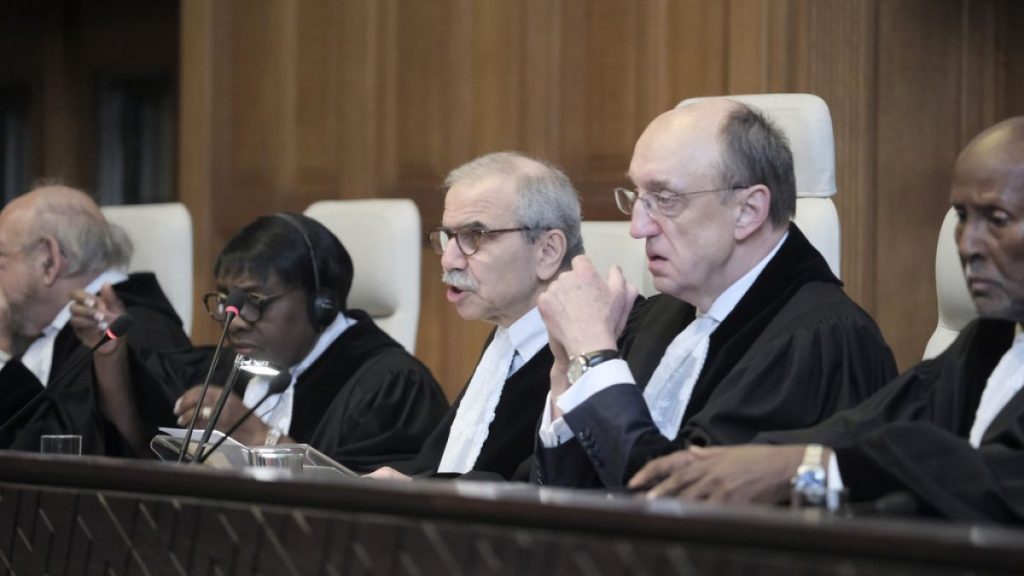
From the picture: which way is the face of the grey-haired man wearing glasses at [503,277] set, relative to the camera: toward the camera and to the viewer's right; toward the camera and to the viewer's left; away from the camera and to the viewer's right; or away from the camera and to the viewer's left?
toward the camera and to the viewer's left

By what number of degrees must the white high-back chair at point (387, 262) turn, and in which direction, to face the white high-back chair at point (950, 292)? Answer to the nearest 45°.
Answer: approximately 90° to its left

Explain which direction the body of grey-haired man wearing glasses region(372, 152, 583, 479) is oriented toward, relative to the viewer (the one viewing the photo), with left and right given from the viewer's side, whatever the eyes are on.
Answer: facing the viewer and to the left of the viewer

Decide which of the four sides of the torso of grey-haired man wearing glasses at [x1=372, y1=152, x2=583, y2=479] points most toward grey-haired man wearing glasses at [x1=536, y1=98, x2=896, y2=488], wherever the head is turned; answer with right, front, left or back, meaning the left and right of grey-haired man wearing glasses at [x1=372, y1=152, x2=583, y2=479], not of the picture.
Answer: left

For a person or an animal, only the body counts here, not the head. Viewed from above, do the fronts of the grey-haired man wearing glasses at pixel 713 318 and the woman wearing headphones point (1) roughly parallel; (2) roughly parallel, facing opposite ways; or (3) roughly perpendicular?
roughly parallel

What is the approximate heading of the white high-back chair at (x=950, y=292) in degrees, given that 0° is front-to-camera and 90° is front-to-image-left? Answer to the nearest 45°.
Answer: approximately 45°

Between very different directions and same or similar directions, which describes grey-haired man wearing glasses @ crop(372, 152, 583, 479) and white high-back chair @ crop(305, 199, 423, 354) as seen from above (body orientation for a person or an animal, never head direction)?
same or similar directions

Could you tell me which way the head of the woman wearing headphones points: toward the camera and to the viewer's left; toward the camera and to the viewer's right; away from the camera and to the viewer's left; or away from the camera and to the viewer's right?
toward the camera and to the viewer's left

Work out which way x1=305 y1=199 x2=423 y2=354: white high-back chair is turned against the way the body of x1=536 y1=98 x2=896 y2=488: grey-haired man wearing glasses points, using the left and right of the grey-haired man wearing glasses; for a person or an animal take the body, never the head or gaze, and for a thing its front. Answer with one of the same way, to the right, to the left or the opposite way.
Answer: the same way

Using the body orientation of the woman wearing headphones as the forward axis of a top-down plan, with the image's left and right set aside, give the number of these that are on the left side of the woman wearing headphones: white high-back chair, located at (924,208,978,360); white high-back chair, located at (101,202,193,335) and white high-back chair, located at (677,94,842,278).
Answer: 2

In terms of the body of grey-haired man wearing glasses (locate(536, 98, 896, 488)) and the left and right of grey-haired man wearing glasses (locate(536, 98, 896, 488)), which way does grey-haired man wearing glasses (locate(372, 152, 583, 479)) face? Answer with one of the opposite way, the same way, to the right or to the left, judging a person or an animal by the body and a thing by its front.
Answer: the same way

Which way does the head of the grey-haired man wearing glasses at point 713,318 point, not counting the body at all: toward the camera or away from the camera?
toward the camera

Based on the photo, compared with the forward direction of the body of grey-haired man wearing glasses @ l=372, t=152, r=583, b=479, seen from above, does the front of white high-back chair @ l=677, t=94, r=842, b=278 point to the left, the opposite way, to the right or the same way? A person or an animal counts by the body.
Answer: the same way

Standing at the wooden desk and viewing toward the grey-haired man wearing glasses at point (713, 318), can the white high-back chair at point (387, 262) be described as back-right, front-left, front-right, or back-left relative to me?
front-left

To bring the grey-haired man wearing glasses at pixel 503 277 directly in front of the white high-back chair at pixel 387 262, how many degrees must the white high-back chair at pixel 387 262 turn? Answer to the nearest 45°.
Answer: approximately 45° to its left

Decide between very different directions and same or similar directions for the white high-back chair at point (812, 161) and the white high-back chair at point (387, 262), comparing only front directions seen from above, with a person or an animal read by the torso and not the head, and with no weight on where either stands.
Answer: same or similar directions

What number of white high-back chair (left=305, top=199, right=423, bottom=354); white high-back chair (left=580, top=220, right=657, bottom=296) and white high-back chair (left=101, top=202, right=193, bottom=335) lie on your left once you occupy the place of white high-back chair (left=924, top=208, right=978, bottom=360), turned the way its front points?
0

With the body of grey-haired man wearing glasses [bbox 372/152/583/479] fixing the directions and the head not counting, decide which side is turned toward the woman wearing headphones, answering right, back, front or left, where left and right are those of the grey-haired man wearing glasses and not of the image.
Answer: right
